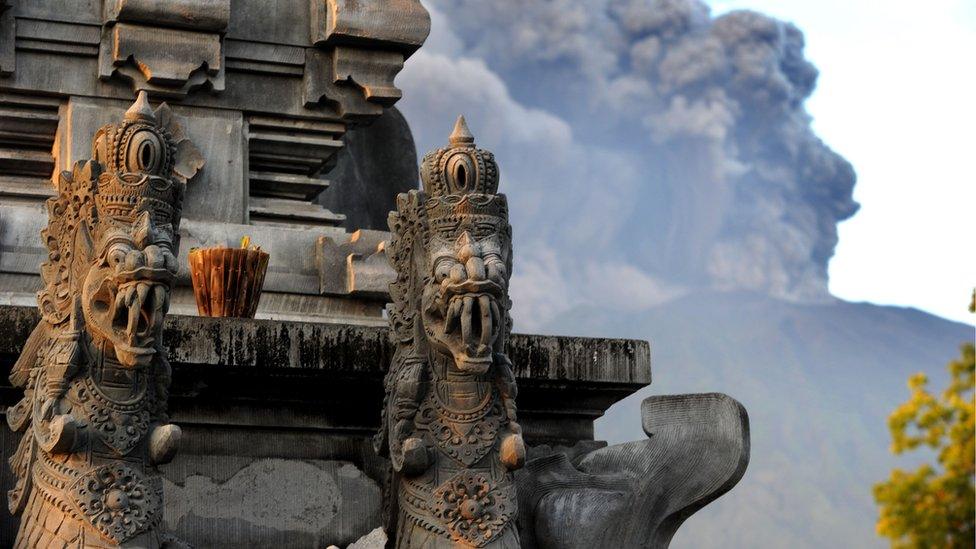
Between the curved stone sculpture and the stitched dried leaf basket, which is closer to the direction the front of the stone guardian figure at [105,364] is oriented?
the curved stone sculpture

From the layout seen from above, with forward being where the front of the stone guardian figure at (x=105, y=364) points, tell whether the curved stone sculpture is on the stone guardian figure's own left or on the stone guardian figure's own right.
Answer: on the stone guardian figure's own left

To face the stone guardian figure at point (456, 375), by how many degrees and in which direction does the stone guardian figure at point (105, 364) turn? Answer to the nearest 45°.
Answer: approximately 45° to its left

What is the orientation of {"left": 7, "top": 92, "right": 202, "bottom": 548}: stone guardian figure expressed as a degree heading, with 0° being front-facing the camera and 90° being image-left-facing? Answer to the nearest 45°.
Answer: approximately 315°
